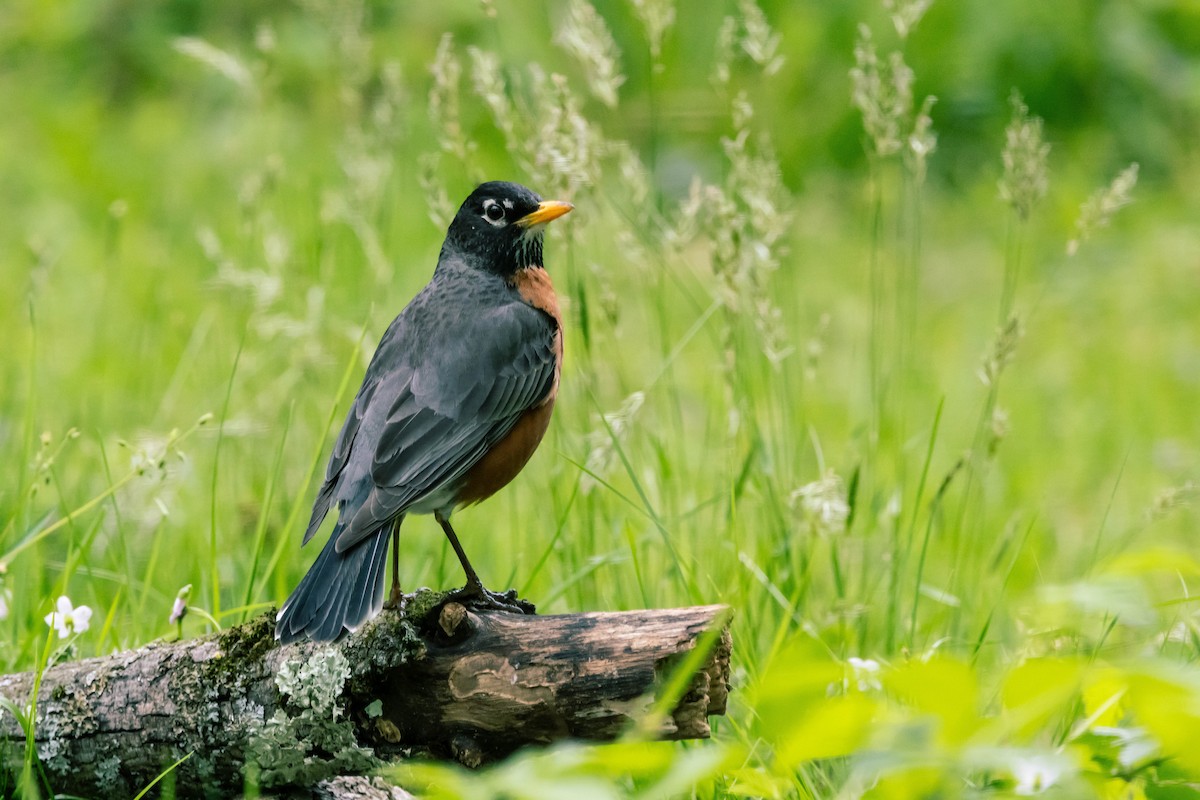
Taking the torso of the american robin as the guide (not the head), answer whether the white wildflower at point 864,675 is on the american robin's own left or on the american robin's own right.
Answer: on the american robin's own right

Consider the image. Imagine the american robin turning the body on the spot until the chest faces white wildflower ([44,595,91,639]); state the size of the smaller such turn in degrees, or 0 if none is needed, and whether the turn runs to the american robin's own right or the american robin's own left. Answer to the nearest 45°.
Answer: approximately 180°

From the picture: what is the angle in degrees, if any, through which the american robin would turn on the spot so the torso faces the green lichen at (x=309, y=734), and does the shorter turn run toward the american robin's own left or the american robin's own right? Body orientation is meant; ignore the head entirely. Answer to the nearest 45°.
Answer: approximately 135° to the american robin's own right

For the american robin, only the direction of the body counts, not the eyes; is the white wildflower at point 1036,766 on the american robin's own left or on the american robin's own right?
on the american robin's own right

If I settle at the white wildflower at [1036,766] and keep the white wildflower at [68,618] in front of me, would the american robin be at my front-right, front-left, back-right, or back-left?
front-right

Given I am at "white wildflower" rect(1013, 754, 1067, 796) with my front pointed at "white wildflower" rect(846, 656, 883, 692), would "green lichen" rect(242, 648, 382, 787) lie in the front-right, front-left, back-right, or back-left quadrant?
front-left

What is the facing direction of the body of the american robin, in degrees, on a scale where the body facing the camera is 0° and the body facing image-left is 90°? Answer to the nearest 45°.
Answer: approximately 225°
